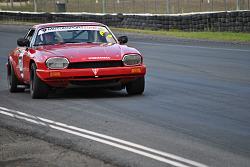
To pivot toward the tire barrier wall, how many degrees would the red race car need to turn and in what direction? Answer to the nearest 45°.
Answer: approximately 180°

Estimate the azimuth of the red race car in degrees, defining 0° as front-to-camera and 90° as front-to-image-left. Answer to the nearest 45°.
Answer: approximately 0°

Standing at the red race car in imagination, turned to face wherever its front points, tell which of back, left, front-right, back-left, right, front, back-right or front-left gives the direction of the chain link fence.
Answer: back
